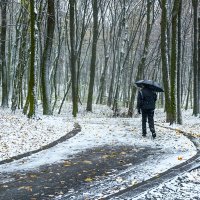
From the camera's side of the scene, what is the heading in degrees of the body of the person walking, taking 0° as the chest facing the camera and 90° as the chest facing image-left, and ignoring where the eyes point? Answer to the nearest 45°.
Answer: approximately 180°

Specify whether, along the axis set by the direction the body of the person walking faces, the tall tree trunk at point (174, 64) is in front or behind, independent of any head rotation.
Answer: in front
